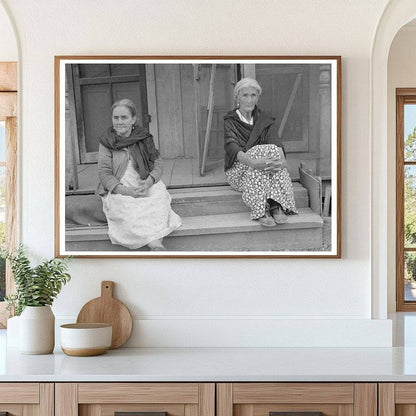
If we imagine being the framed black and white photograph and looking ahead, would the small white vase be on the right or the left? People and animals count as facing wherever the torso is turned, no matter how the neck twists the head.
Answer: on its right

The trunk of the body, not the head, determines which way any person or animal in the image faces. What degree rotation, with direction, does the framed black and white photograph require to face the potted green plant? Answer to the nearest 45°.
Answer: approximately 90° to its right

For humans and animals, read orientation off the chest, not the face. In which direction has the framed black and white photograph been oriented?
toward the camera
